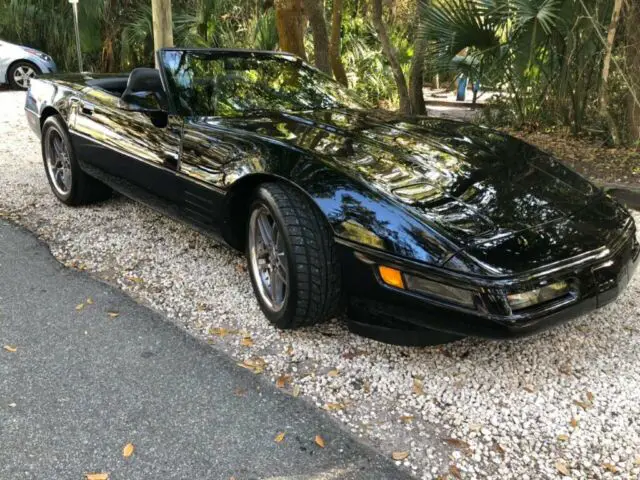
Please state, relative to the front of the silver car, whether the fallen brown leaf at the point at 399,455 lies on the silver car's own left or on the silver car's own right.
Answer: on the silver car's own right

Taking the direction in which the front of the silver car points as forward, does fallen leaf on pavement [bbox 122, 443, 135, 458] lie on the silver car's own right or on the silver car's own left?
on the silver car's own right

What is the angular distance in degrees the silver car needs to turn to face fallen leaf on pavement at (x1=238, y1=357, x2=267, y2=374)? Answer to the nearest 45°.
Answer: approximately 90° to its right

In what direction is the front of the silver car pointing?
to the viewer's right

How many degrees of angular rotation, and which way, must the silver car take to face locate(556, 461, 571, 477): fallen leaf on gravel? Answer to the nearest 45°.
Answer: approximately 90° to its right

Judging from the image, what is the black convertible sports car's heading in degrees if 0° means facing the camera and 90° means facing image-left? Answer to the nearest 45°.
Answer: approximately 315°

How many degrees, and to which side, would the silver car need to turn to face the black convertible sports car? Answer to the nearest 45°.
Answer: approximately 90° to its right

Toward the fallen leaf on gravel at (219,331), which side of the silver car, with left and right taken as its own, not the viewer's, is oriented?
right

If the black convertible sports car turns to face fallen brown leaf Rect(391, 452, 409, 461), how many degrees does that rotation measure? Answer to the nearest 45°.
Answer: approximately 45° to its right
